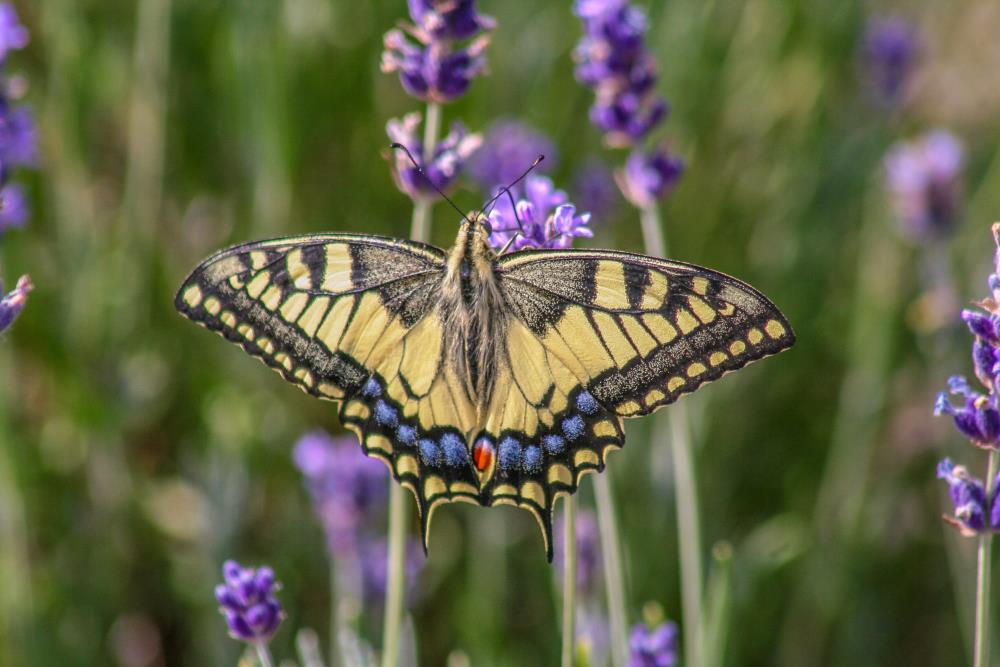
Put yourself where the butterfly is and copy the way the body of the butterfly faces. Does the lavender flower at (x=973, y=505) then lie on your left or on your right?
on your right

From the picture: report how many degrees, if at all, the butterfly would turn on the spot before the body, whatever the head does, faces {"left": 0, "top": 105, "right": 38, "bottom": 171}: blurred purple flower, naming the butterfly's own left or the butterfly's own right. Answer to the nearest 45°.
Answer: approximately 90° to the butterfly's own left

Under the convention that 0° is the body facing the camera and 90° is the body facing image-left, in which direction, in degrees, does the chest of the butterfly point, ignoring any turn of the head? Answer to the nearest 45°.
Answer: approximately 180°
